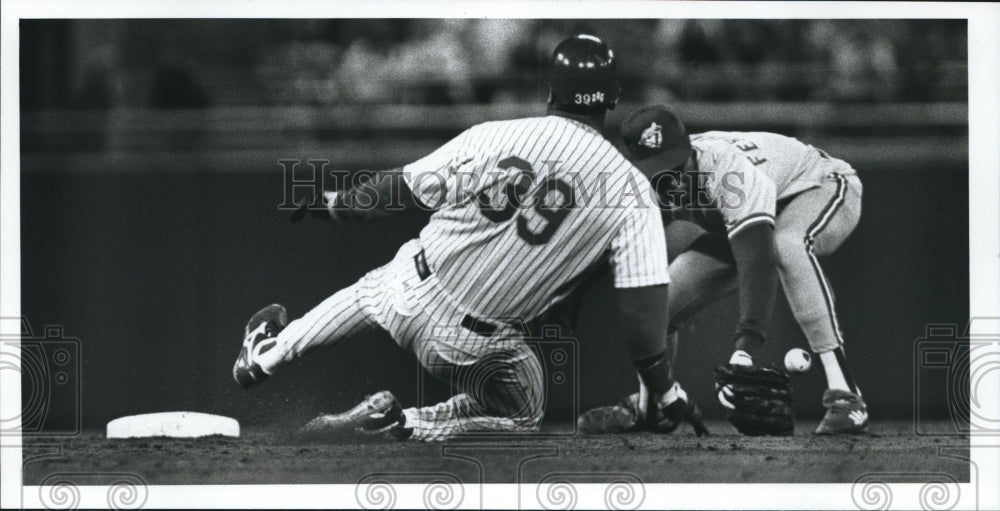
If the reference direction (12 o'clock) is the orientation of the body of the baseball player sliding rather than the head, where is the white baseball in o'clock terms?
The white baseball is roughly at 3 o'clock from the baseball player sliding.

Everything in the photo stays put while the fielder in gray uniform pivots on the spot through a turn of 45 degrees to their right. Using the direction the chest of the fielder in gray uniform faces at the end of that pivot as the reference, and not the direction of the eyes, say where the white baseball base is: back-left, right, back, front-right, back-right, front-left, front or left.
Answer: front

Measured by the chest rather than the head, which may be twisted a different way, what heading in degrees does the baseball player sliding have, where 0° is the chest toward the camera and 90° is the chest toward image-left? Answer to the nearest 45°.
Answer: approximately 180°

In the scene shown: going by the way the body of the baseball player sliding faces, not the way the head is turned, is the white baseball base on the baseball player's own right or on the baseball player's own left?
on the baseball player's own left

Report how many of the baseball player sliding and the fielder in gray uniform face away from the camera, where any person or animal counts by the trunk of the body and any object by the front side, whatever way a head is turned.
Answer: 1

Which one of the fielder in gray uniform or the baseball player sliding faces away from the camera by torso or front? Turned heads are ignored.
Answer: the baseball player sliding

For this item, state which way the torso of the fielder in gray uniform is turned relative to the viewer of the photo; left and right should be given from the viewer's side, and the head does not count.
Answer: facing the viewer and to the left of the viewer

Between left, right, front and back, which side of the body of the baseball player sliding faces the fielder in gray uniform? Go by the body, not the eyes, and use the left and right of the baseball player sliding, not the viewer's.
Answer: right
